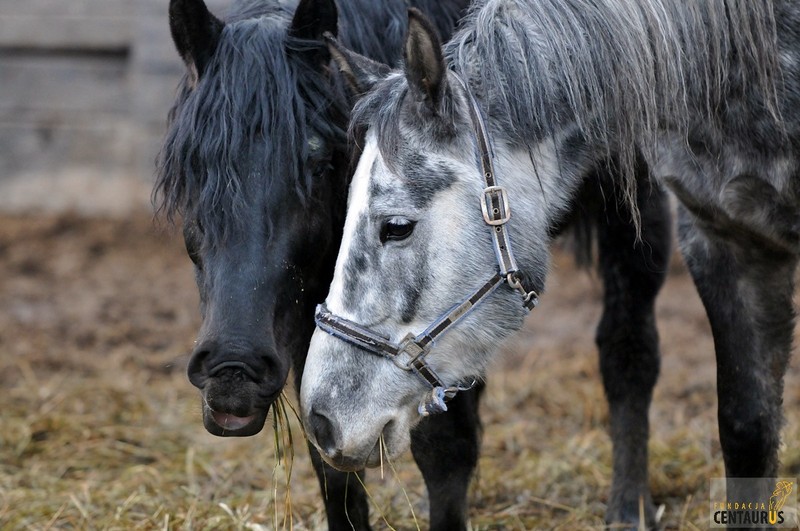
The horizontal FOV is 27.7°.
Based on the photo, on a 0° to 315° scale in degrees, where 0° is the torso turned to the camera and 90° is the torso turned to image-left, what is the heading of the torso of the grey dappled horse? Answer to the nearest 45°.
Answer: approximately 90°

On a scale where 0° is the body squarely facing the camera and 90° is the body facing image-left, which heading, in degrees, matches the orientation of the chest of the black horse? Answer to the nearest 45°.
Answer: approximately 45°
